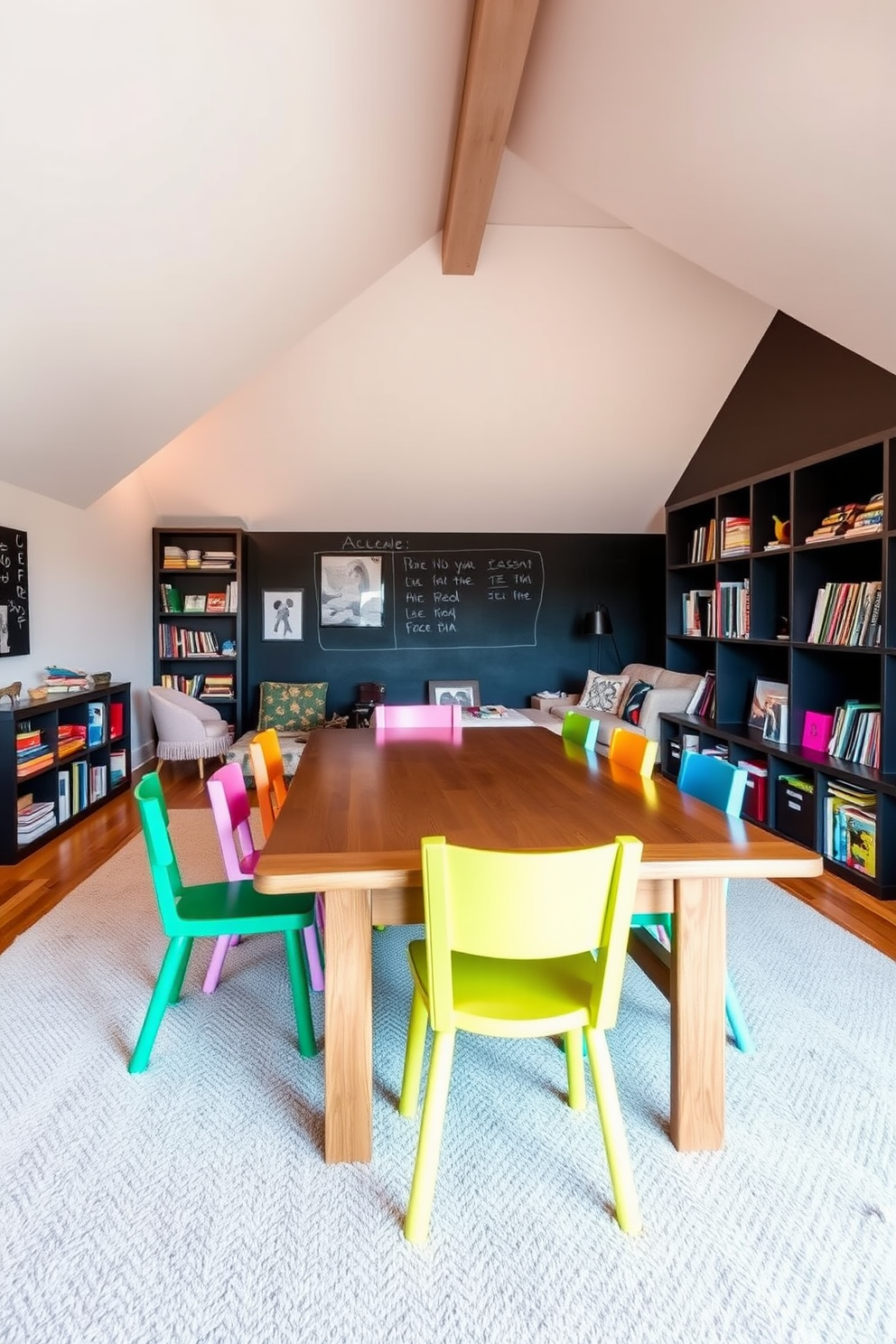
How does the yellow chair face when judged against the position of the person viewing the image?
facing away from the viewer

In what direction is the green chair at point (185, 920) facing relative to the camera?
to the viewer's right

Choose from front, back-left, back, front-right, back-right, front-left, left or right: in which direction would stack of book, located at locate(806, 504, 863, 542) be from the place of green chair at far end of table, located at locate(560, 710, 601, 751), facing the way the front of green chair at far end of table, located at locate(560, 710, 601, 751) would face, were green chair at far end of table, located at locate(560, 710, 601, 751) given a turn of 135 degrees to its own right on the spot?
front

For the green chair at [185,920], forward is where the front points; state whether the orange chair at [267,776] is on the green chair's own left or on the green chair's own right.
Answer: on the green chair's own left

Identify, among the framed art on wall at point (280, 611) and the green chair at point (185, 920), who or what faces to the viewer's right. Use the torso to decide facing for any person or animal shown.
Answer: the green chair

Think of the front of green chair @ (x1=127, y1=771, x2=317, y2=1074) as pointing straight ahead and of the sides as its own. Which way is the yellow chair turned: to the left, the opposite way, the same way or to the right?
to the left

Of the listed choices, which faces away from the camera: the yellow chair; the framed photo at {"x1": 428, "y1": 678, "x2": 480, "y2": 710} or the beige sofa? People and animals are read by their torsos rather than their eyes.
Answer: the yellow chair

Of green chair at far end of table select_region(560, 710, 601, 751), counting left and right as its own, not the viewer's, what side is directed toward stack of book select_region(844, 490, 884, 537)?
back

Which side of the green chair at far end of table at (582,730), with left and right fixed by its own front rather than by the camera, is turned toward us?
left

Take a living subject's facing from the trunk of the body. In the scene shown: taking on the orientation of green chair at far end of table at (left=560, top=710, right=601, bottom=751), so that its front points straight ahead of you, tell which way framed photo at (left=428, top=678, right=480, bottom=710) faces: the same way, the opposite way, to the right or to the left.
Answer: to the left

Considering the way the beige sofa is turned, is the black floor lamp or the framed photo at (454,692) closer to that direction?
the framed photo

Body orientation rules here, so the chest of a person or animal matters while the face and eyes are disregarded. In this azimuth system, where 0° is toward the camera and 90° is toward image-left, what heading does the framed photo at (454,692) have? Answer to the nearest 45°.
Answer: approximately 0°

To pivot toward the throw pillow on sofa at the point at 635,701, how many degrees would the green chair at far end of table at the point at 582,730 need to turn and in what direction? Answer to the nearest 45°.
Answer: approximately 90° to its right
